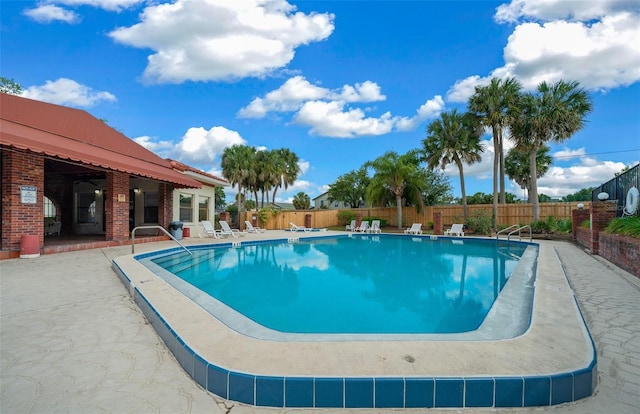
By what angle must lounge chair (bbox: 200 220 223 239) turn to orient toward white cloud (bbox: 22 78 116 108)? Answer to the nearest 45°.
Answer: approximately 180°

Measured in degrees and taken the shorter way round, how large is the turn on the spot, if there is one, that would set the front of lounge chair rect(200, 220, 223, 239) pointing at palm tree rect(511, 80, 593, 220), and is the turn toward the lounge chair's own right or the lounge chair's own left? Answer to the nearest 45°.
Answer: approximately 45° to the lounge chair's own left

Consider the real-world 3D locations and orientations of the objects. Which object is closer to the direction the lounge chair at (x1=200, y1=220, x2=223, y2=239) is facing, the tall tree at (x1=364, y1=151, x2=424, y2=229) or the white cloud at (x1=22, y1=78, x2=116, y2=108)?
the tall tree

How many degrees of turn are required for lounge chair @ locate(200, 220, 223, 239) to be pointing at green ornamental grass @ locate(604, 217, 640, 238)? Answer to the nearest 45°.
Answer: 0° — it already faces it

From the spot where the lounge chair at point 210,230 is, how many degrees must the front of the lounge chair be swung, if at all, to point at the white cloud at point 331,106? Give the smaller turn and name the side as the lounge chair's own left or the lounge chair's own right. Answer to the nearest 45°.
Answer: approximately 90° to the lounge chair's own left

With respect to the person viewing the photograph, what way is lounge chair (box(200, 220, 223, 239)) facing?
facing the viewer and to the right of the viewer

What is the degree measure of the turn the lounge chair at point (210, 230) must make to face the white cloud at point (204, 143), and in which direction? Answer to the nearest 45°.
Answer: approximately 135° to its left

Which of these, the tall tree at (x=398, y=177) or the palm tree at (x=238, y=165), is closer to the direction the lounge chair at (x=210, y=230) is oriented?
the tall tree
